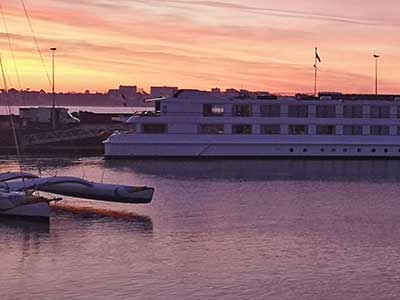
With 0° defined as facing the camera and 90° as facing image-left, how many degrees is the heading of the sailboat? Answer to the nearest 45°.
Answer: approximately 270°
